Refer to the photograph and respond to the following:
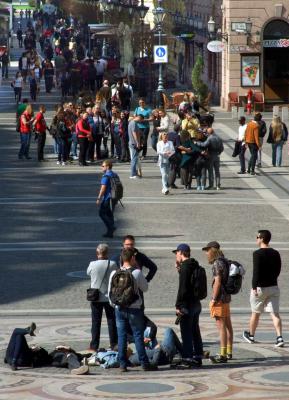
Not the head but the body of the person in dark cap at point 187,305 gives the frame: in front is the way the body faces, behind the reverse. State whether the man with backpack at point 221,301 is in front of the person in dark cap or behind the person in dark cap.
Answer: behind

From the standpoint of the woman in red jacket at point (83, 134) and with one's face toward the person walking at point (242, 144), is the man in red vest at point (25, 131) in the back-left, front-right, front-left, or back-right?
back-left

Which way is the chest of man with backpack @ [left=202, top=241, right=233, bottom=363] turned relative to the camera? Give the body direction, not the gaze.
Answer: to the viewer's left

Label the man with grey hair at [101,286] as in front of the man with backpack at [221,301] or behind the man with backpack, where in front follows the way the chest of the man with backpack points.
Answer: in front

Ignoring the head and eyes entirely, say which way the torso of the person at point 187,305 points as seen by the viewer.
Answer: to the viewer's left

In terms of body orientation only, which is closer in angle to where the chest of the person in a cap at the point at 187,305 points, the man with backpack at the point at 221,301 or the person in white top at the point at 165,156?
the person in white top

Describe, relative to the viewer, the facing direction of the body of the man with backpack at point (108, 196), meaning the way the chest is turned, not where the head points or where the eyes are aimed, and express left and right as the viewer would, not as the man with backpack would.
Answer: facing to the left of the viewer

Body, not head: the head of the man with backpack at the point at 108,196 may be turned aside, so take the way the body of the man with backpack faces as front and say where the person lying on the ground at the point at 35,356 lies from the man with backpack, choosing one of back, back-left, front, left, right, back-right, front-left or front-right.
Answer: left

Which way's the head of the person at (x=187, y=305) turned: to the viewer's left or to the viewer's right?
to the viewer's left

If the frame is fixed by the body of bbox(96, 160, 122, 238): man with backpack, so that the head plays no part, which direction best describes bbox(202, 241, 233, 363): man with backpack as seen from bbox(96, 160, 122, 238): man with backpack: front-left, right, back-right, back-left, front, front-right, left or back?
left
